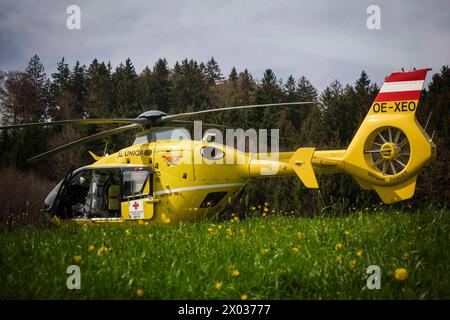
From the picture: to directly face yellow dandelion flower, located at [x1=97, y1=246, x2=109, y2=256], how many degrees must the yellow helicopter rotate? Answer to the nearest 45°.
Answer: approximately 90° to its left

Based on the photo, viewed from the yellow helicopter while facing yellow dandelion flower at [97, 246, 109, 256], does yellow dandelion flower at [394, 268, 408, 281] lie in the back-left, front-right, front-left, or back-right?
front-left

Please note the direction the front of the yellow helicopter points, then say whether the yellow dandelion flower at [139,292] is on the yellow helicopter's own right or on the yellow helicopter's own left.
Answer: on the yellow helicopter's own left

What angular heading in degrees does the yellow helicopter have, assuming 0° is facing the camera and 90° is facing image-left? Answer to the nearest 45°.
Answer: approximately 90°

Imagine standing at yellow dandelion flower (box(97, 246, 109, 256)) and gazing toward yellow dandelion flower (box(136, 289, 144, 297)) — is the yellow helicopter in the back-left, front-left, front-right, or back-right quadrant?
back-left

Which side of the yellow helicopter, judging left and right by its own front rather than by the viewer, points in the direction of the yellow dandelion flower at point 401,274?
left
